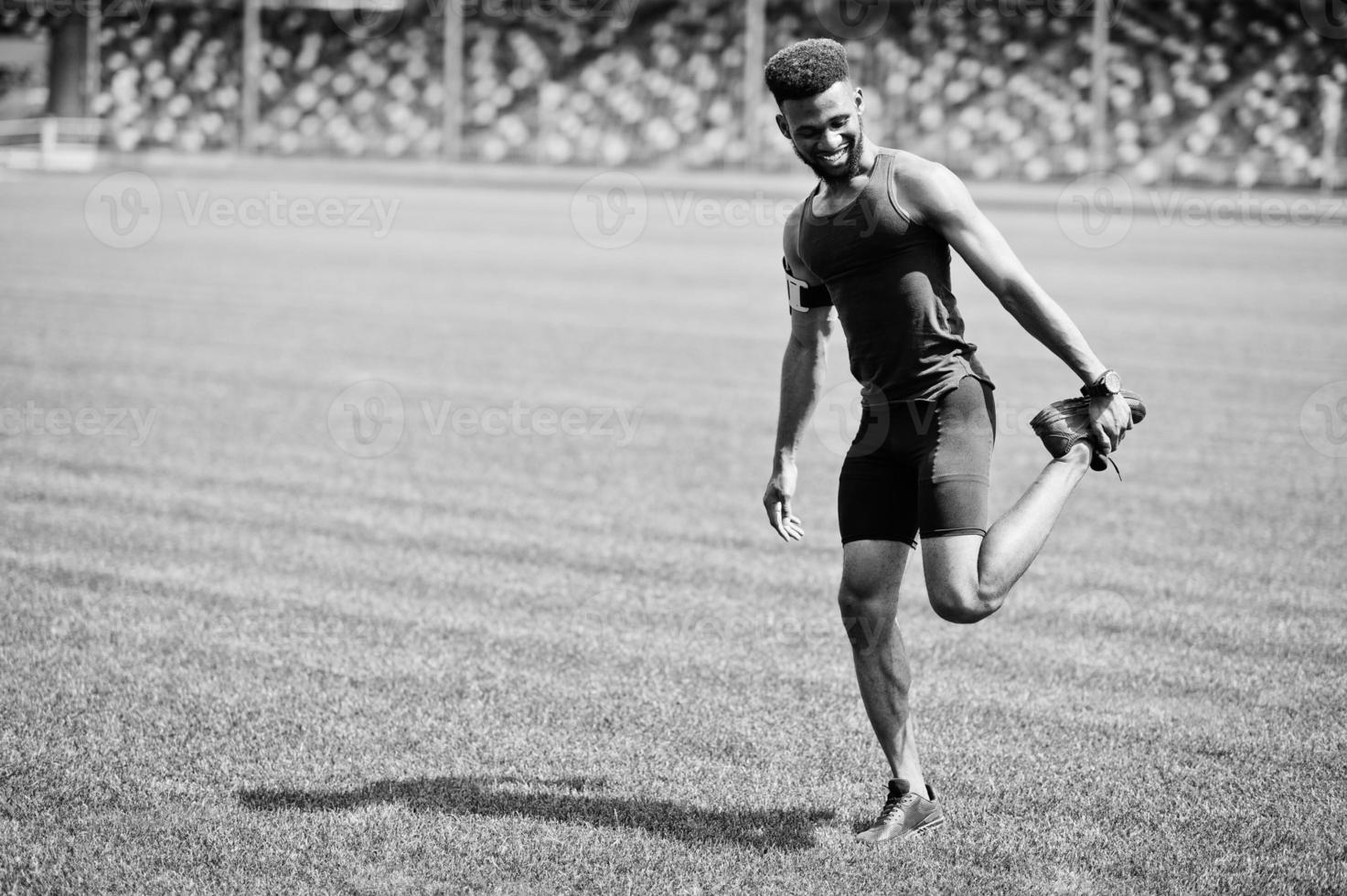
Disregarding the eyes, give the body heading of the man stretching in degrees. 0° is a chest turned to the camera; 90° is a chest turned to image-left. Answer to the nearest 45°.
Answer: approximately 45°

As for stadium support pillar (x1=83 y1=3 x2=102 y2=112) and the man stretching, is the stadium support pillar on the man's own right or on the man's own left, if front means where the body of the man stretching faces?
on the man's own right
